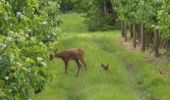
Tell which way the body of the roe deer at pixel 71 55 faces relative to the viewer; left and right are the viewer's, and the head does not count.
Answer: facing to the left of the viewer
